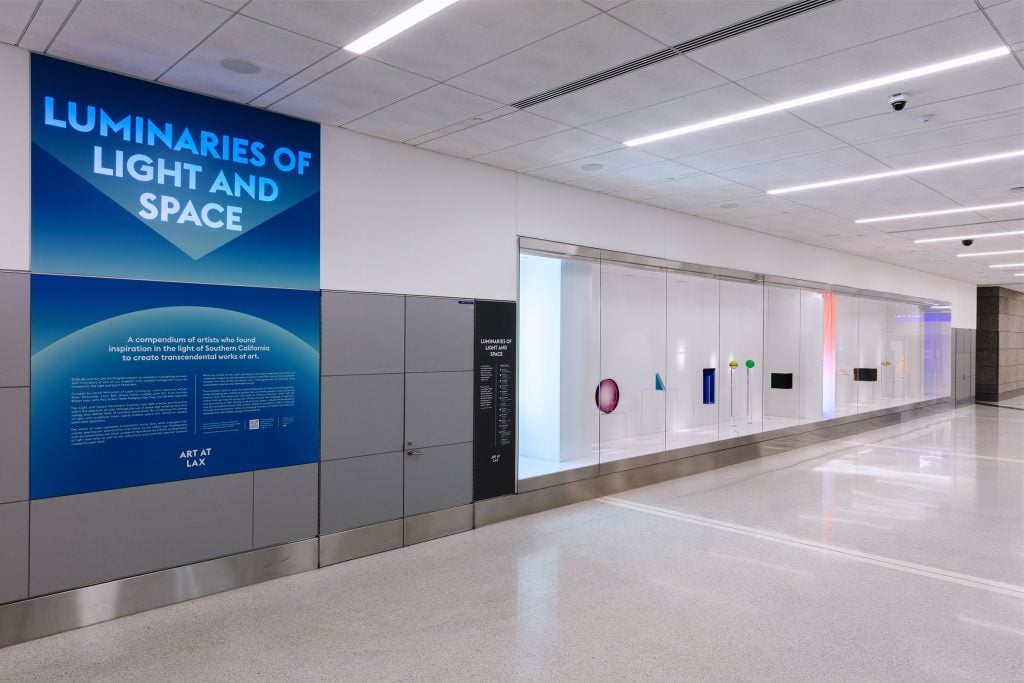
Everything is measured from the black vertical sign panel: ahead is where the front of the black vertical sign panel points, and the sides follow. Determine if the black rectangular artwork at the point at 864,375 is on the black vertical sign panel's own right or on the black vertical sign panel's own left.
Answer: on the black vertical sign panel's own left

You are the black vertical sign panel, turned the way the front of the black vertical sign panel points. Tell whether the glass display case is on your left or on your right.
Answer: on your left

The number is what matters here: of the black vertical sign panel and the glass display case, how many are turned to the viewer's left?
0

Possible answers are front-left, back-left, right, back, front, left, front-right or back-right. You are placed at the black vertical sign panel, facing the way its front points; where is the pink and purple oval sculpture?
left

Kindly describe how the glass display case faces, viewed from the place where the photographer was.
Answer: facing the viewer and to the right of the viewer

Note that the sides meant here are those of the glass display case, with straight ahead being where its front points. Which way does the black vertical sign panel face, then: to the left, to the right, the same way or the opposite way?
the same way

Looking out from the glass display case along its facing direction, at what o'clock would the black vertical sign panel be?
The black vertical sign panel is roughly at 2 o'clock from the glass display case.
